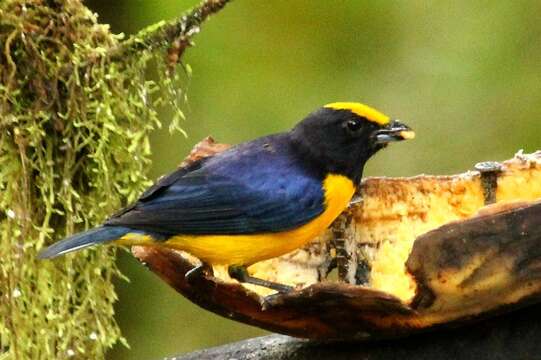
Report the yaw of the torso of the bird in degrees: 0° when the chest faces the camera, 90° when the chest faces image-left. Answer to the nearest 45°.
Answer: approximately 270°
